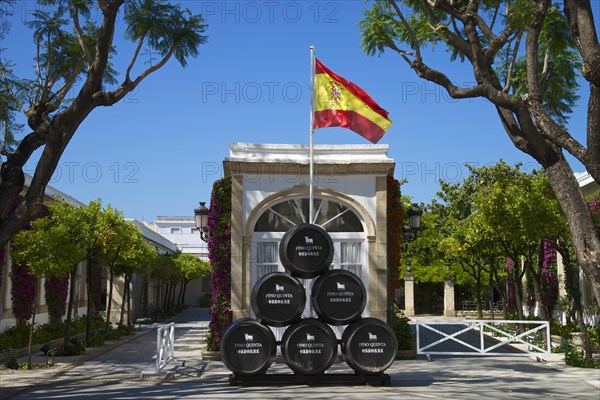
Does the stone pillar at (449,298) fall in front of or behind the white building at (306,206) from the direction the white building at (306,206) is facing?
behind

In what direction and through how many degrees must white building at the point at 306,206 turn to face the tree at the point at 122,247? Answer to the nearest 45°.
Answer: approximately 135° to its right

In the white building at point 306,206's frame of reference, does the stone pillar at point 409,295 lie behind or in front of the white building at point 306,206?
behind

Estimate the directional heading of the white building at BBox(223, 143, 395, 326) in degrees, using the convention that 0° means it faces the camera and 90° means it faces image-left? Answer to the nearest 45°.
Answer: approximately 0°

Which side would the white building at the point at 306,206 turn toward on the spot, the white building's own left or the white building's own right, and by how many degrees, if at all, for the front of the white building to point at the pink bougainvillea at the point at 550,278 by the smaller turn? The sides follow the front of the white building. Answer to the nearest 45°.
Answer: approximately 135° to the white building's own left

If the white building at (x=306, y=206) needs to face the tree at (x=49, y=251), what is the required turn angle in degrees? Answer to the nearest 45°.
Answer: approximately 90° to its right

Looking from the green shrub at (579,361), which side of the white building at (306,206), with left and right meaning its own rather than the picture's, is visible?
left

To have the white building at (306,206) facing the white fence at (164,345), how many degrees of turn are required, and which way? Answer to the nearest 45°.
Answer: approximately 45° to its right

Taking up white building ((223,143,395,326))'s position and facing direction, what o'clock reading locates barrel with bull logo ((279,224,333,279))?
The barrel with bull logo is roughly at 12 o'clock from the white building.

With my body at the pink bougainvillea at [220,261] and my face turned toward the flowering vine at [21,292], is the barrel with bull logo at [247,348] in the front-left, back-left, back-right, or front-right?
back-left

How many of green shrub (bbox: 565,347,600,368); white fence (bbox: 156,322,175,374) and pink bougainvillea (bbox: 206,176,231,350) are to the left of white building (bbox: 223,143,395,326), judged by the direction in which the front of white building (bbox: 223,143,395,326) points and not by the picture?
1

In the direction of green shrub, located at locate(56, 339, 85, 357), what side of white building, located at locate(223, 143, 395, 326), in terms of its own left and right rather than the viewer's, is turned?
right

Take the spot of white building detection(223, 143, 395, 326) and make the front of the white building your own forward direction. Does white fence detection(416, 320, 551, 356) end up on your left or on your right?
on your left

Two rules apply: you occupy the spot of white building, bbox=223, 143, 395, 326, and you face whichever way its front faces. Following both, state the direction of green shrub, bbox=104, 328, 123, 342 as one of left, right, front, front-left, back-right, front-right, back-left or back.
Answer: back-right
